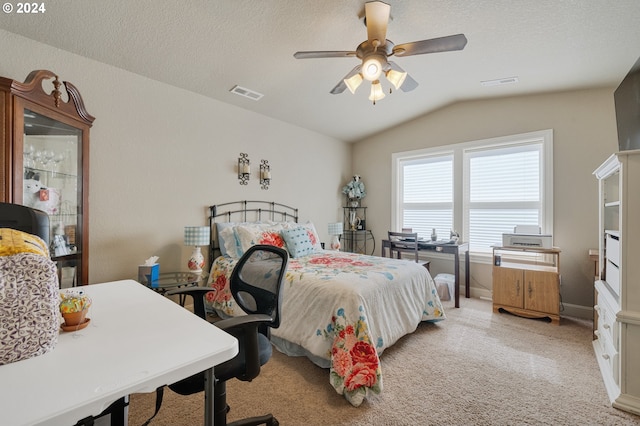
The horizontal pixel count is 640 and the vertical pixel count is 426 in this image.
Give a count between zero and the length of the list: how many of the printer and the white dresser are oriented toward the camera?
1

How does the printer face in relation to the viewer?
toward the camera

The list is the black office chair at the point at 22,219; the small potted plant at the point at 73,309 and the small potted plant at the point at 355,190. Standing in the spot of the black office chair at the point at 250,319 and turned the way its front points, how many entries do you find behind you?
1

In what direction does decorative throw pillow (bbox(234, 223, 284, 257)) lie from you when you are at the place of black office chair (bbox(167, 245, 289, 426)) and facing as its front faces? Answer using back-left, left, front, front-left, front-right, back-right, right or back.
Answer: back-right

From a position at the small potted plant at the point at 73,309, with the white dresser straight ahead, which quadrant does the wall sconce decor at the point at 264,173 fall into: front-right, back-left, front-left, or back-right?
front-left

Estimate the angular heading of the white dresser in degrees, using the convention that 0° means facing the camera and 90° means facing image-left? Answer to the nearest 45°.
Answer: approximately 90°

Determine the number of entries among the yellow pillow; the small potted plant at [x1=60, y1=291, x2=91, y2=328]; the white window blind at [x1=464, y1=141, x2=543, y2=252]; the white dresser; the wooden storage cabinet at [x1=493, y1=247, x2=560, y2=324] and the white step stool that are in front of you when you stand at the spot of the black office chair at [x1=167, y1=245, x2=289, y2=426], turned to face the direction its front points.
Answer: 2

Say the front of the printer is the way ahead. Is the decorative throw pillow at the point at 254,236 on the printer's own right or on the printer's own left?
on the printer's own right

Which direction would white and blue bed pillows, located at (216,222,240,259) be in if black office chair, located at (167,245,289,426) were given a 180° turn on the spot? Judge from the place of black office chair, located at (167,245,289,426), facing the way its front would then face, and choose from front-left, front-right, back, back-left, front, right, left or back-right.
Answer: front-left

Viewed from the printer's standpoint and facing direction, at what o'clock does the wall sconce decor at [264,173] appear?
The wall sconce decor is roughly at 2 o'clock from the printer.
